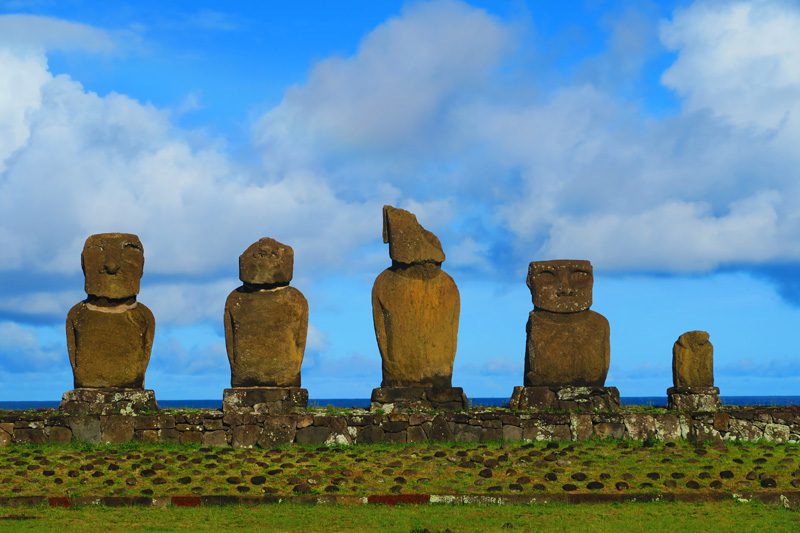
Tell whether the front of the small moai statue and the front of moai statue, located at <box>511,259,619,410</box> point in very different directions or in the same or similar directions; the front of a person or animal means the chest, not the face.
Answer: same or similar directions

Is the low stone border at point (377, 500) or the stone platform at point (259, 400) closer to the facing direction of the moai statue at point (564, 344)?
the low stone border

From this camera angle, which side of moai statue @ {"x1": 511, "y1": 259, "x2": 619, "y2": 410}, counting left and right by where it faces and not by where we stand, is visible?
front

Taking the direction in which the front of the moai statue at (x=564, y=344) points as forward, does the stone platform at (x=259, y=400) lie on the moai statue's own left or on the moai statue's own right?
on the moai statue's own right

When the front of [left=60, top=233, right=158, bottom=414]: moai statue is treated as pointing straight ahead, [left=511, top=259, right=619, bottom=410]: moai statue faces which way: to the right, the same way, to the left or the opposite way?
the same way

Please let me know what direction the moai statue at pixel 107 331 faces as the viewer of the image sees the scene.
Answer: facing the viewer

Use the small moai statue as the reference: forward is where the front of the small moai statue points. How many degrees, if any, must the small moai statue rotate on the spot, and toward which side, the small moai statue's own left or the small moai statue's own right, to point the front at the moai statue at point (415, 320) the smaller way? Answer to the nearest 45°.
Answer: approximately 45° to the small moai statue's own right

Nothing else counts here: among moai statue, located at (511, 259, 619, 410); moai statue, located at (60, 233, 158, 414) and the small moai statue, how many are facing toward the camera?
3

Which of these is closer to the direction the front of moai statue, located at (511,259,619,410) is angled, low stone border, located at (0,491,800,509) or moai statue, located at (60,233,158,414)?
the low stone border

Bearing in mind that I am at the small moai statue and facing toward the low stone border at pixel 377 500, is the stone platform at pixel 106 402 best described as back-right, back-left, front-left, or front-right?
front-right

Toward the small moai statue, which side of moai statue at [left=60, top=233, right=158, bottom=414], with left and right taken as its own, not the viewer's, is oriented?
left
